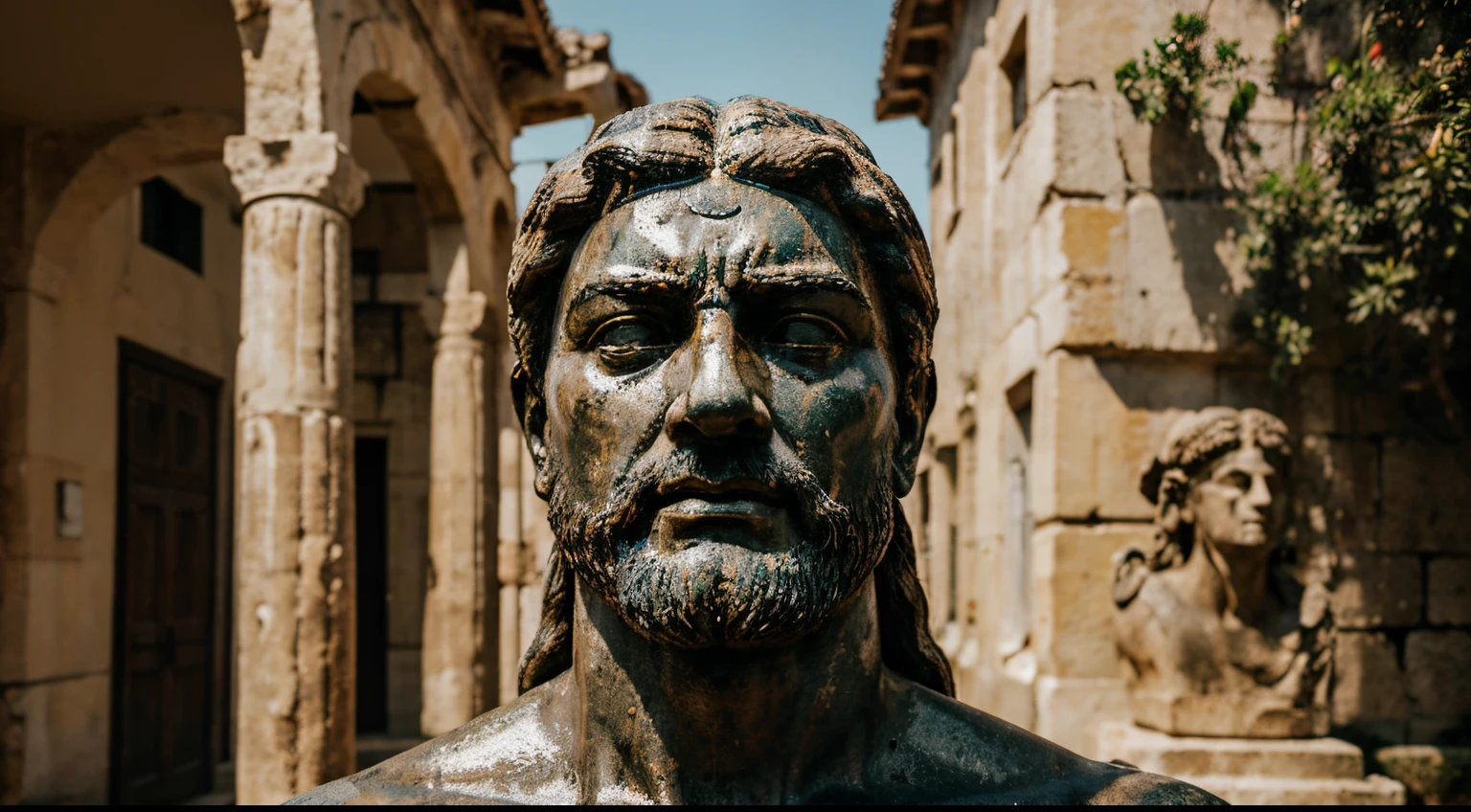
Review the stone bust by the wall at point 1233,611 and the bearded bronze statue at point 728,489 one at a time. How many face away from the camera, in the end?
0

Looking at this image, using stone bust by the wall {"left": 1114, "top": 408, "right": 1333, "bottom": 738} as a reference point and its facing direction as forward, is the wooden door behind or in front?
behind

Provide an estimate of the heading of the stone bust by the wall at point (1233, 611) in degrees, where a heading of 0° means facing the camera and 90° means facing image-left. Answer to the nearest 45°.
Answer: approximately 315°

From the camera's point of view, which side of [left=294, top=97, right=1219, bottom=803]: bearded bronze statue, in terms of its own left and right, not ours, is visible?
front
